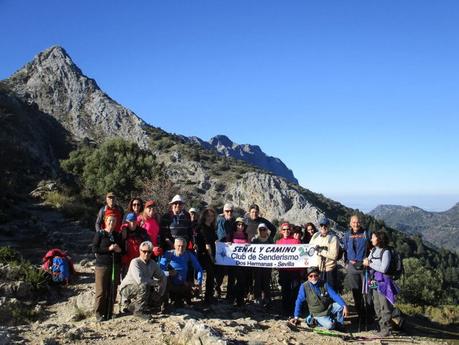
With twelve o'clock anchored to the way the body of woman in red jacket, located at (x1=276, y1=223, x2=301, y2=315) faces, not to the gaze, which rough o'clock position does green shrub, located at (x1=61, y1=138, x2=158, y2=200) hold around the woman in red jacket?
The green shrub is roughly at 5 o'clock from the woman in red jacket.

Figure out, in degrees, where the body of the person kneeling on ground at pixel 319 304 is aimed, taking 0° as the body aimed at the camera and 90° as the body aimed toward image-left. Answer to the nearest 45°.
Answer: approximately 0°

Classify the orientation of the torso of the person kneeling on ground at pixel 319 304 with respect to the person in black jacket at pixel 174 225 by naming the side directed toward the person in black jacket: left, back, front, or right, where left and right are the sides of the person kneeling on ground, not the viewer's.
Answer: right

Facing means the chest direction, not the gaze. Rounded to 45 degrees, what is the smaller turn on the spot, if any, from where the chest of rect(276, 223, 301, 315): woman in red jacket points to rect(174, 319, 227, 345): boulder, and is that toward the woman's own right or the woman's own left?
0° — they already face it

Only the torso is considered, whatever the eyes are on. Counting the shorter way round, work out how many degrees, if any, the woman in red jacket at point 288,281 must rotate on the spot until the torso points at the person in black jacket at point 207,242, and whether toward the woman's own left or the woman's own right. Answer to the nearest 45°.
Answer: approximately 45° to the woman's own right

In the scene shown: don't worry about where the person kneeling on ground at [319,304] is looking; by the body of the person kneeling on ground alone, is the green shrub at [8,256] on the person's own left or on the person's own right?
on the person's own right

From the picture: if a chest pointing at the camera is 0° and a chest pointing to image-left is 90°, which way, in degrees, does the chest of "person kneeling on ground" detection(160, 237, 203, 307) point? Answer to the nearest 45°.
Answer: approximately 0°

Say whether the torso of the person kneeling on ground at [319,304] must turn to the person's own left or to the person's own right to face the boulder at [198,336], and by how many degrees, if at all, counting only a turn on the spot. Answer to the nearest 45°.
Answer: approximately 45° to the person's own right
